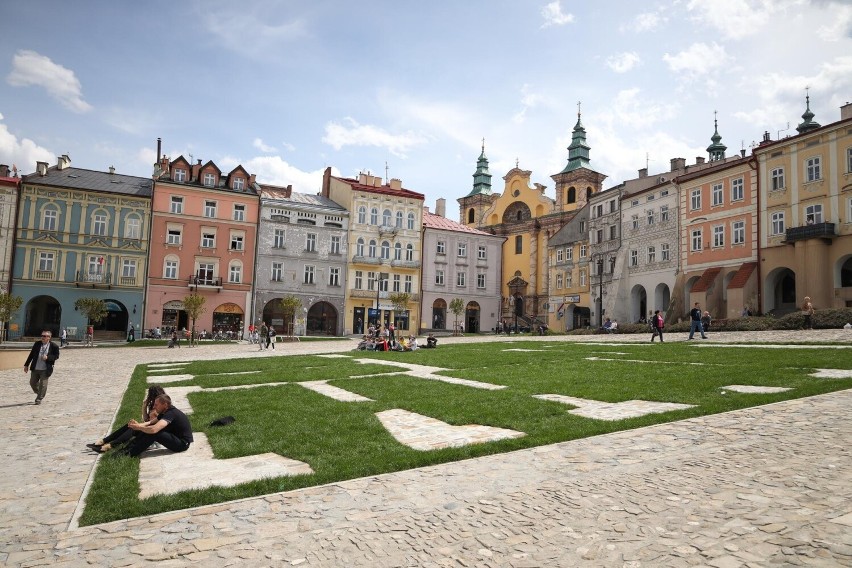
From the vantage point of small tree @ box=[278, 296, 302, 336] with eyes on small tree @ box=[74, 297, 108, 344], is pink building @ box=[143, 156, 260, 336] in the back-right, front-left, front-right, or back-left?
front-right

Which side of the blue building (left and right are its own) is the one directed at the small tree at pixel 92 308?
front

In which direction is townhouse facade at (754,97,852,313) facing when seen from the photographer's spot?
facing the viewer and to the left of the viewer

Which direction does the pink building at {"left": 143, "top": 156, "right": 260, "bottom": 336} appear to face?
toward the camera

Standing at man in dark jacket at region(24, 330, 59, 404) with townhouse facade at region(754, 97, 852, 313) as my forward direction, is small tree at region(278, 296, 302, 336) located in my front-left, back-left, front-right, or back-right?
front-left

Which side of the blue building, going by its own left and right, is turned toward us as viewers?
front

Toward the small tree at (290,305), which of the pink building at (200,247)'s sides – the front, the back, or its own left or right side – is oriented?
left

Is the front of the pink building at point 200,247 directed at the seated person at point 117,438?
yes

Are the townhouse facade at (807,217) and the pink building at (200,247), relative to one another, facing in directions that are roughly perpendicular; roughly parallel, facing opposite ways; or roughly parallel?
roughly perpendicular

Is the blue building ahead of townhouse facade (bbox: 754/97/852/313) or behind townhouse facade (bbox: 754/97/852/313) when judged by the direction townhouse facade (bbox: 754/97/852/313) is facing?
ahead

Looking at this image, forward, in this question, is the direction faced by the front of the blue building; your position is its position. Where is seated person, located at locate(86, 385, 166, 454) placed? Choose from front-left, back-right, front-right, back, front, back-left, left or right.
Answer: front

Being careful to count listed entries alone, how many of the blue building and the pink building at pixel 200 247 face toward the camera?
2

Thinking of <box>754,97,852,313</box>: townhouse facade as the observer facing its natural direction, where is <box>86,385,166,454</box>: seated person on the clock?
The seated person is roughly at 11 o'clock from the townhouse facade.

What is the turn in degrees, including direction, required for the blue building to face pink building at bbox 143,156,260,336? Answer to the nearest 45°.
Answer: approximately 90° to its left

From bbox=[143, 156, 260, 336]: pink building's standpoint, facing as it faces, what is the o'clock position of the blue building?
The blue building is roughly at 3 o'clock from the pink building.

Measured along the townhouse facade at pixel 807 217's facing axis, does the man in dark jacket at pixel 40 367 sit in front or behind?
in front

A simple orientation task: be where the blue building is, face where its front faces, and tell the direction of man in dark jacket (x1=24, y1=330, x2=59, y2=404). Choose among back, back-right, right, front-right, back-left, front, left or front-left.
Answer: front

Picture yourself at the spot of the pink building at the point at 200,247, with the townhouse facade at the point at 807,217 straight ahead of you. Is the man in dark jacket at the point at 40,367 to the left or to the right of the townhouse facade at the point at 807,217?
right
